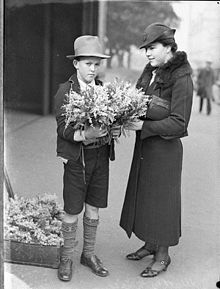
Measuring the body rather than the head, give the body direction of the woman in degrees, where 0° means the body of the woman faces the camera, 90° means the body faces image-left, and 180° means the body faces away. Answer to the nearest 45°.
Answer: approximately 45°

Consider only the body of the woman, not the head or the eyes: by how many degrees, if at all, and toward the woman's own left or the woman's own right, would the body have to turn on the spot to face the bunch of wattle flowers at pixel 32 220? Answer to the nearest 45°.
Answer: approximately 45° to the woman's own right

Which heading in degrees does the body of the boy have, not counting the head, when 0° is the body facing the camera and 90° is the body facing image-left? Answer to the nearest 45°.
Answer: approximately 315°
